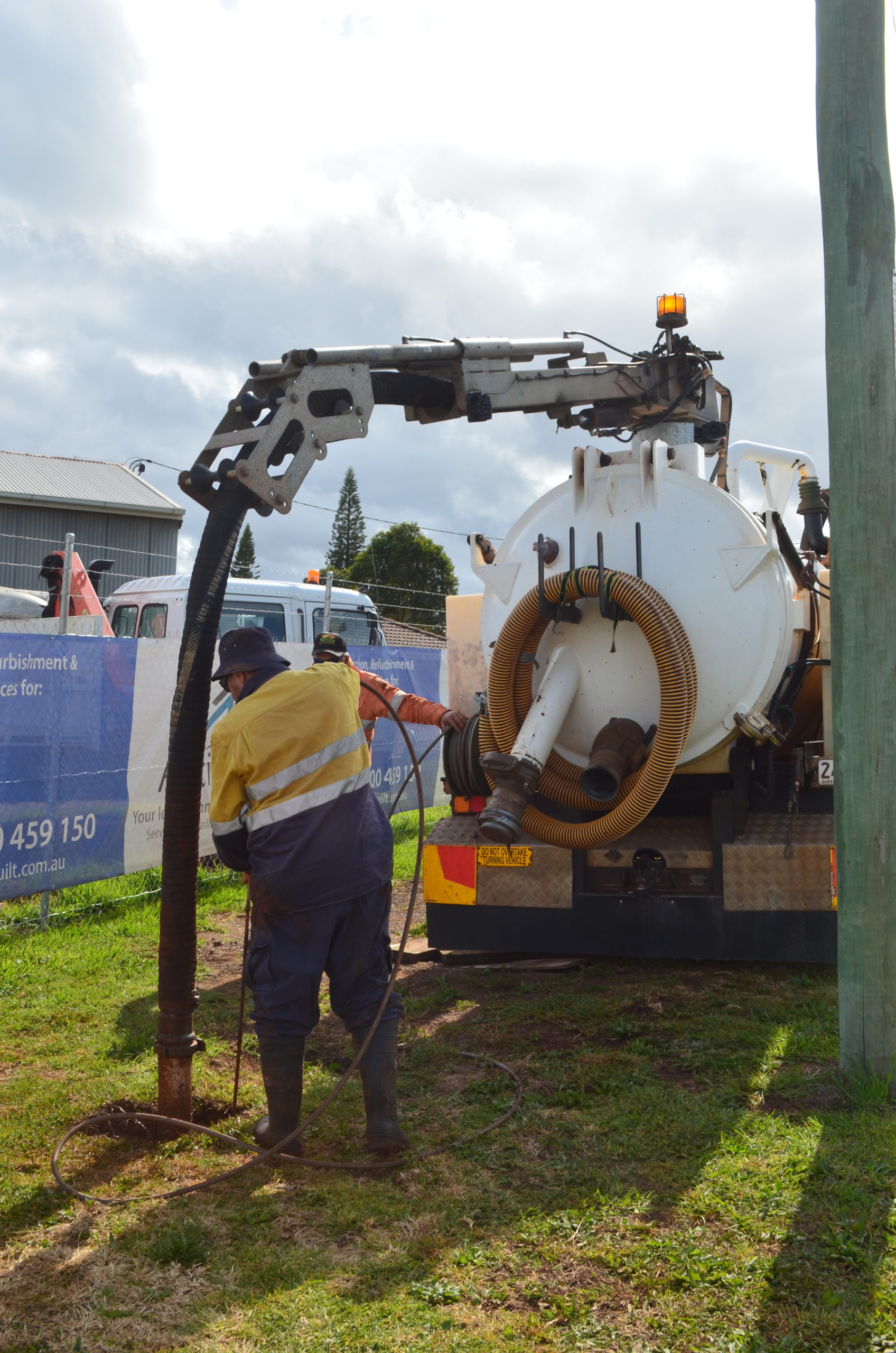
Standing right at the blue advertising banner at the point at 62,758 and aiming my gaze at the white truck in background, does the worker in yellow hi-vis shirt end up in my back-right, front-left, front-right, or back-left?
back-right

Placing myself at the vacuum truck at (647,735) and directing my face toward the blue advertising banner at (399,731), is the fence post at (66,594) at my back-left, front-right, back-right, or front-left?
front-left

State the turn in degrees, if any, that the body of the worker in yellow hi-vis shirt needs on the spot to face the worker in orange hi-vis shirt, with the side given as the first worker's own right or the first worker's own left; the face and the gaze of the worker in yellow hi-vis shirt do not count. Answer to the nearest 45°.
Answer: approximately 45° to the first worker's own right

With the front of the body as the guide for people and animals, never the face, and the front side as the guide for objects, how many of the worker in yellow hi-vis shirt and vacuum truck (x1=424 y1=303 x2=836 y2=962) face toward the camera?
0

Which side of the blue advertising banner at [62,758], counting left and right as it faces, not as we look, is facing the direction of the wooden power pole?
front

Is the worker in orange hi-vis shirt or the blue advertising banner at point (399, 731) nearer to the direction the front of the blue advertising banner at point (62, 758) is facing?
the worker in orange hi-vis shirt

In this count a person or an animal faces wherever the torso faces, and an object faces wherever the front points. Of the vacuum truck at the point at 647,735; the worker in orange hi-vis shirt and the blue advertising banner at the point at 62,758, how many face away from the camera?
1

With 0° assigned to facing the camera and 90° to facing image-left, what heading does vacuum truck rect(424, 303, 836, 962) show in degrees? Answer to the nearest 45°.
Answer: approximately 180°
